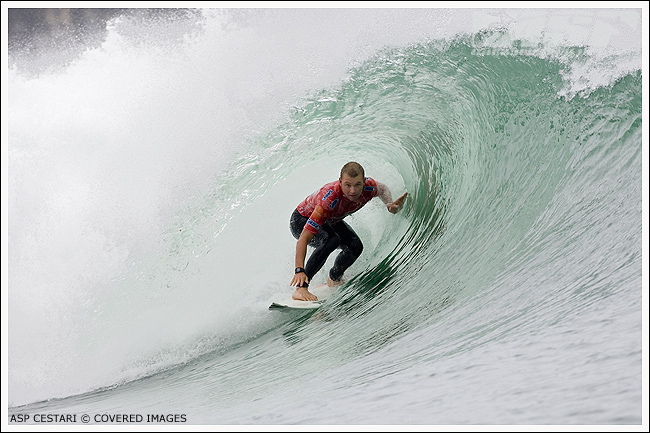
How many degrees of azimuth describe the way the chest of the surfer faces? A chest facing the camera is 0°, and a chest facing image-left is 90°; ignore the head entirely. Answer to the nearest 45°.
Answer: approximately 315°
